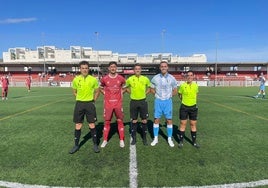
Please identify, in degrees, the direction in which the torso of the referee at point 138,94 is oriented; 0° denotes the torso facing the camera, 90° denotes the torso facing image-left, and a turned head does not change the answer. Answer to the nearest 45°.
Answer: approximately 0°

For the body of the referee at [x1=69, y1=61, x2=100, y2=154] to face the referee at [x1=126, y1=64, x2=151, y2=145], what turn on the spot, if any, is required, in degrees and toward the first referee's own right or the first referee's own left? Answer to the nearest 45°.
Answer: approximately 90° to the first referee's own left

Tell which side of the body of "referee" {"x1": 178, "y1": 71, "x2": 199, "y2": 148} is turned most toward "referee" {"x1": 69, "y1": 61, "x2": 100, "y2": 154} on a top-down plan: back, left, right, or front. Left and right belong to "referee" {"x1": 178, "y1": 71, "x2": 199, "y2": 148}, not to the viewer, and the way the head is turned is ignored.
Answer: right

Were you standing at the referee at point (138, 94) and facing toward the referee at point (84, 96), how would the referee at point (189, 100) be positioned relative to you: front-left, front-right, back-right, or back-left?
back-left

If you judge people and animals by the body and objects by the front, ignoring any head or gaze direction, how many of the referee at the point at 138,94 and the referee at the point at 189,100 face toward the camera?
2

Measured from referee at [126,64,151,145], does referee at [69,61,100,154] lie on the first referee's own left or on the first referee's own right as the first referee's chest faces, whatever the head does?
on the first referee's own right

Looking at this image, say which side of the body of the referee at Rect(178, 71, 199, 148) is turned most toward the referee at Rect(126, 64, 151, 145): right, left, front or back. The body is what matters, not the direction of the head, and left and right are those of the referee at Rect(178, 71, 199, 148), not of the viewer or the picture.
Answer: right
